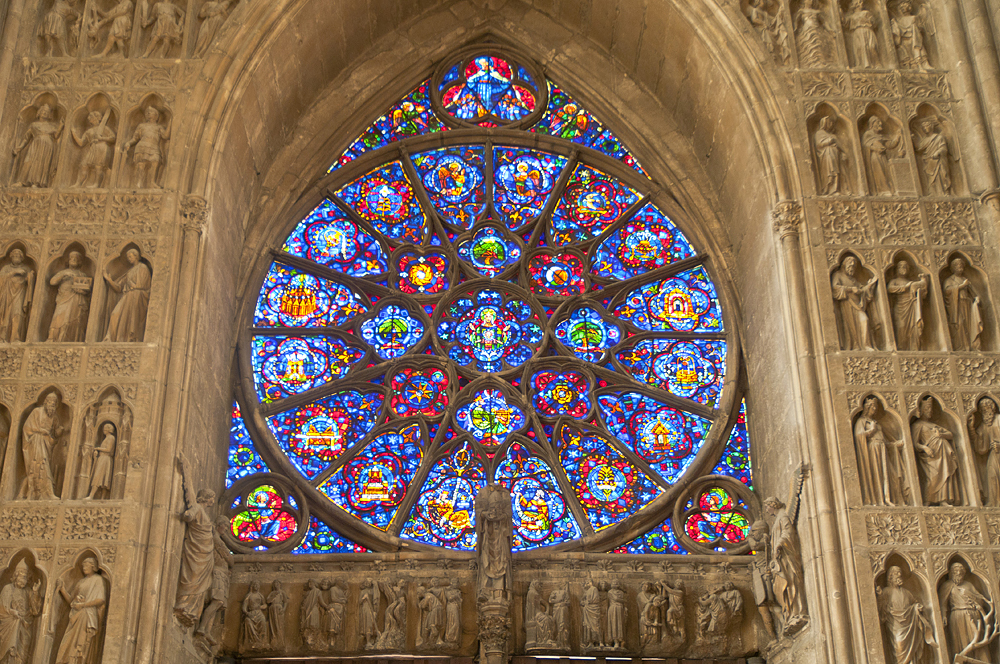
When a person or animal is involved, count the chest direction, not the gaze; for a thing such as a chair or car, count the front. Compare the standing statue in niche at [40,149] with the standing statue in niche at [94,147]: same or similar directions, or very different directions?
same or similar directions

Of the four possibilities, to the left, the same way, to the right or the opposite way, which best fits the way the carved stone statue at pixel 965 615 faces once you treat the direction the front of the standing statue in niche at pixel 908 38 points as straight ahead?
the same way

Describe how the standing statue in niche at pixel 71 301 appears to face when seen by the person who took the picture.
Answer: facing the viewer

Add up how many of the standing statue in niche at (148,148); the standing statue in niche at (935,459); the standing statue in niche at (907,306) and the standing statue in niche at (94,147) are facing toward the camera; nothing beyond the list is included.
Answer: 4

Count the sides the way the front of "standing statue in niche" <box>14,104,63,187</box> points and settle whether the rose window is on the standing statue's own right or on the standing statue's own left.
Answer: on the standing statue's own left

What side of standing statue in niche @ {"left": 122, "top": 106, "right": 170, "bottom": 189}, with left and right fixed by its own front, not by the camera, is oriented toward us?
front

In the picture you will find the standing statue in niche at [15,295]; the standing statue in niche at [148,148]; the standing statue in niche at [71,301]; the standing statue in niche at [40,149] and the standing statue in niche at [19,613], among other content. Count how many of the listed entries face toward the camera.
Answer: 5

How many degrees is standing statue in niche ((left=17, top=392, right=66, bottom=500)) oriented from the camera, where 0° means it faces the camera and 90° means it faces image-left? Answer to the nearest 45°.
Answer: approximately 315°

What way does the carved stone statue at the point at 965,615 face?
toward the camera

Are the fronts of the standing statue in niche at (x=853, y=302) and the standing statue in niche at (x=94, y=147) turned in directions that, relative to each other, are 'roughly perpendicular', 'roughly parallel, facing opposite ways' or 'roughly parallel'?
roughly parallel

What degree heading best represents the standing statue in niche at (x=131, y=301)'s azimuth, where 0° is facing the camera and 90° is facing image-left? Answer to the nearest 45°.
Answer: approximately 45°

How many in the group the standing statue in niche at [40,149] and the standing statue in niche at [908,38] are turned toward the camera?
2

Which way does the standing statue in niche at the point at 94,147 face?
toward the camera

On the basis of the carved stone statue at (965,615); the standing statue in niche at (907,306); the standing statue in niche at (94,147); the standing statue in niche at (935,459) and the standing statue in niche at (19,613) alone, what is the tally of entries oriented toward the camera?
5

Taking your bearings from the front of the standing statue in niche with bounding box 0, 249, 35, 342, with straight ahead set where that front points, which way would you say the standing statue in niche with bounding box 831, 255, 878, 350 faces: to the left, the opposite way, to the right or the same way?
the same way
